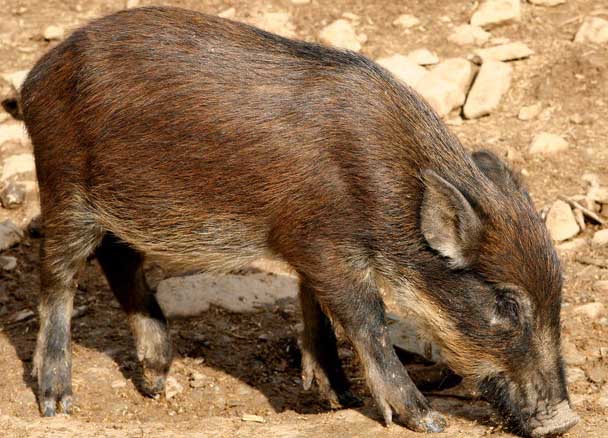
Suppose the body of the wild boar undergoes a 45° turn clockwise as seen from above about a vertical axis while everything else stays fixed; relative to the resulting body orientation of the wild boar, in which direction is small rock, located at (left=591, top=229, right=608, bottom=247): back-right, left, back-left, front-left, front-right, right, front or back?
left

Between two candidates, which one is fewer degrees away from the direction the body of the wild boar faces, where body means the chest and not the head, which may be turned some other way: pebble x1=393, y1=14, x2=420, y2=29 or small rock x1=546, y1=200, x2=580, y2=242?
the small rock

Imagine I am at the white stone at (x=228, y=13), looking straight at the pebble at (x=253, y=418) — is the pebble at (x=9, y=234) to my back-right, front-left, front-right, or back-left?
front-right

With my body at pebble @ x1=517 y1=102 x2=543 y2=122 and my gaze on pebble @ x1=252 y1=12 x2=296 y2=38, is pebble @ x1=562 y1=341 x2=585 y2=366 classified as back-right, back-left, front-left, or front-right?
back-left

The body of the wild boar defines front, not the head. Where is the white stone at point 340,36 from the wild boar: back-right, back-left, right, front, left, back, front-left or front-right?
left

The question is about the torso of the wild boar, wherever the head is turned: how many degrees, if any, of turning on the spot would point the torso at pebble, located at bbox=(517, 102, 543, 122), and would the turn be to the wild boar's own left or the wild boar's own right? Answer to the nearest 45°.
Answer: approximately 45° to the wild boar's own left

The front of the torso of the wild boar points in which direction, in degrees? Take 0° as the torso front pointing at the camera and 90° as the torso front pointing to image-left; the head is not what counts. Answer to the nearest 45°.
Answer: approximately 270°

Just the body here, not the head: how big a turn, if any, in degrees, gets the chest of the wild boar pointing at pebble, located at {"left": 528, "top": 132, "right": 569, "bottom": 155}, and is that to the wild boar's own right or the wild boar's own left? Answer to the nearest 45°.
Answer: approximately 45° to the wild boar's own left

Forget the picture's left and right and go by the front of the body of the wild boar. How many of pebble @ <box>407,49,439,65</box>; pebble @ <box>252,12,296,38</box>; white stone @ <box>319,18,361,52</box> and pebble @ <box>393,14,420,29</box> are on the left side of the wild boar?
4

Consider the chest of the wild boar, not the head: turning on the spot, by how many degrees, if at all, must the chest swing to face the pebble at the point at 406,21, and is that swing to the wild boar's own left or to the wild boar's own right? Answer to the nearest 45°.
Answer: approximately 90° to the wild boar's own left

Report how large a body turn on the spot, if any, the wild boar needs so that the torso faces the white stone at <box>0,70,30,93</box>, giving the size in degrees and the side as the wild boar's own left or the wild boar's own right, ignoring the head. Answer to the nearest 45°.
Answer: approximately 135° to the wild boar's own left

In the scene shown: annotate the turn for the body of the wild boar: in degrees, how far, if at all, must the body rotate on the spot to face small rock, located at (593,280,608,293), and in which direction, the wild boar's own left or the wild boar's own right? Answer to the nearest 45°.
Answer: approximately 45° to the wild boar's own left
